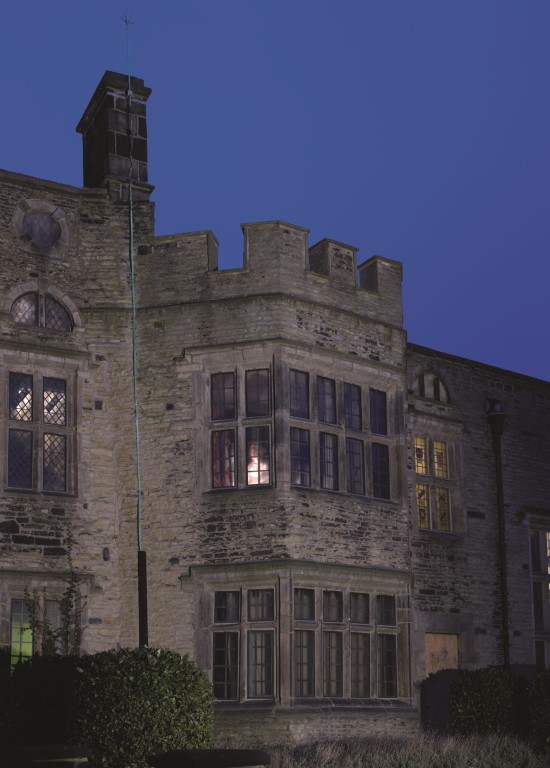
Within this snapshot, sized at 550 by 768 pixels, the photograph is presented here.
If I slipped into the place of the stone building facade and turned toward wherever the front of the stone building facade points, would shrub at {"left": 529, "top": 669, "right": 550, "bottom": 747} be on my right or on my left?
on my left

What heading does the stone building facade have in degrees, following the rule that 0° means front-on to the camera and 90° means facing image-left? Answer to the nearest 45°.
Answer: approximately 315°

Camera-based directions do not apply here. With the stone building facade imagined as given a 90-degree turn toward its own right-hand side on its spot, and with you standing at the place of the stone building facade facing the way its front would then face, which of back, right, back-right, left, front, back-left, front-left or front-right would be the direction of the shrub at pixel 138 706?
front-left

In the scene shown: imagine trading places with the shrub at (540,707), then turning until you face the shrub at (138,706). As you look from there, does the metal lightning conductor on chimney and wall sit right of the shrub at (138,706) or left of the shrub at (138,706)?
right
